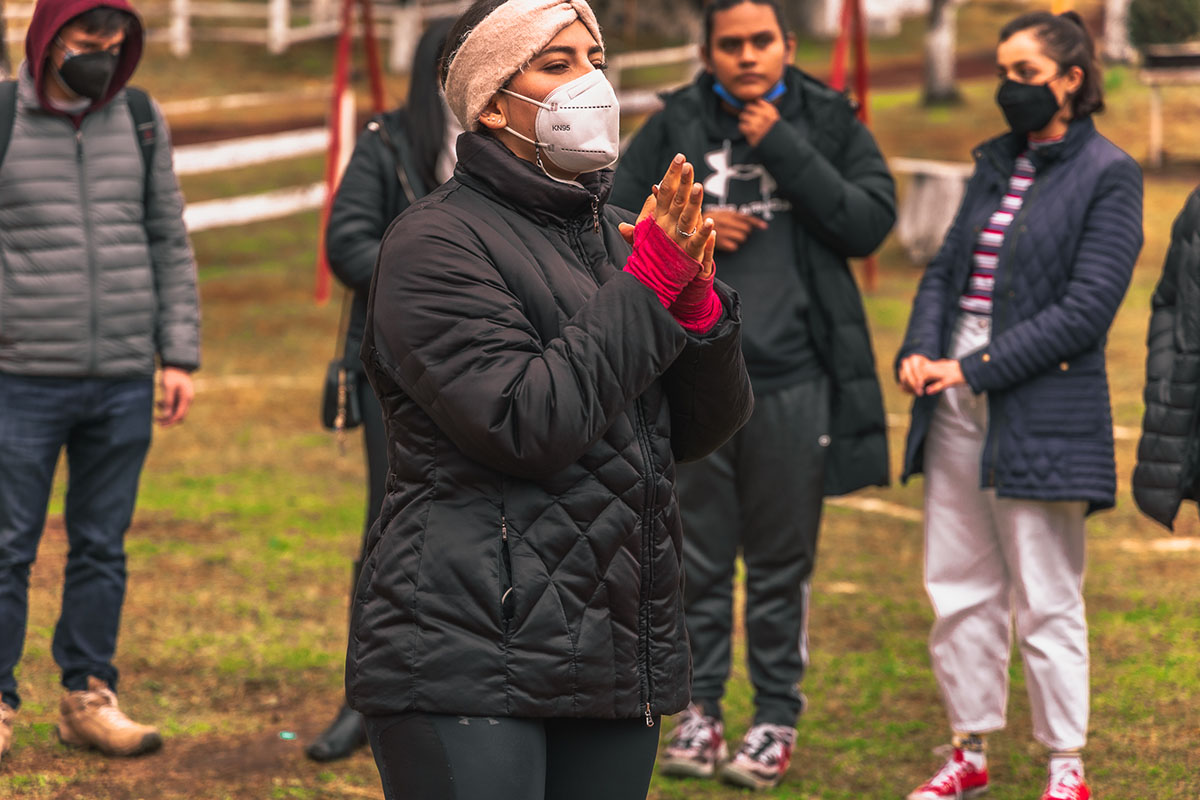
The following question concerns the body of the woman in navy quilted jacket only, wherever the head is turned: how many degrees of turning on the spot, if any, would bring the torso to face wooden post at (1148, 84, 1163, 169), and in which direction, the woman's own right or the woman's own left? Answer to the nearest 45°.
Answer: approximately 135° to the woman's own right

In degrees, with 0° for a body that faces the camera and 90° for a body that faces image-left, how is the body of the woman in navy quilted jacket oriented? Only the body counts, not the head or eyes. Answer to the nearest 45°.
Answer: approximately 45°

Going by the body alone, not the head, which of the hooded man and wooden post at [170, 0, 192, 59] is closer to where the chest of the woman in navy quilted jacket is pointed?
the hooded man

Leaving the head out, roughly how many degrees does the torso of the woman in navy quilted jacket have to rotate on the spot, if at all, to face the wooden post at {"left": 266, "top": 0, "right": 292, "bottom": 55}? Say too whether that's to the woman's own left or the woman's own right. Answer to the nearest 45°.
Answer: approximately 90° to the woman's own right
